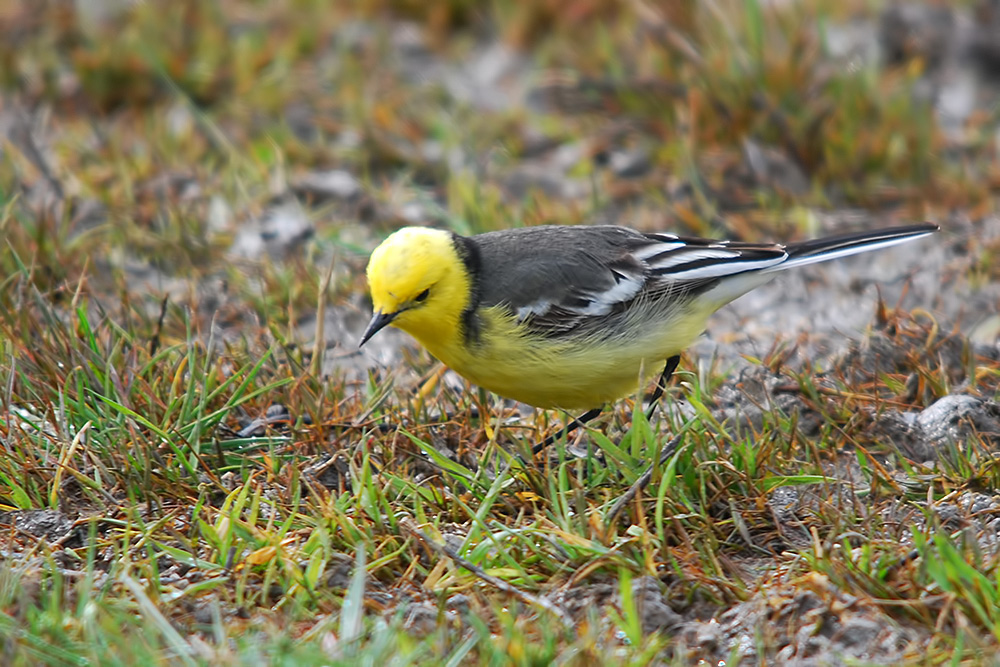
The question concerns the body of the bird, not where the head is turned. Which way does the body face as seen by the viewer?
to the viewer's left
